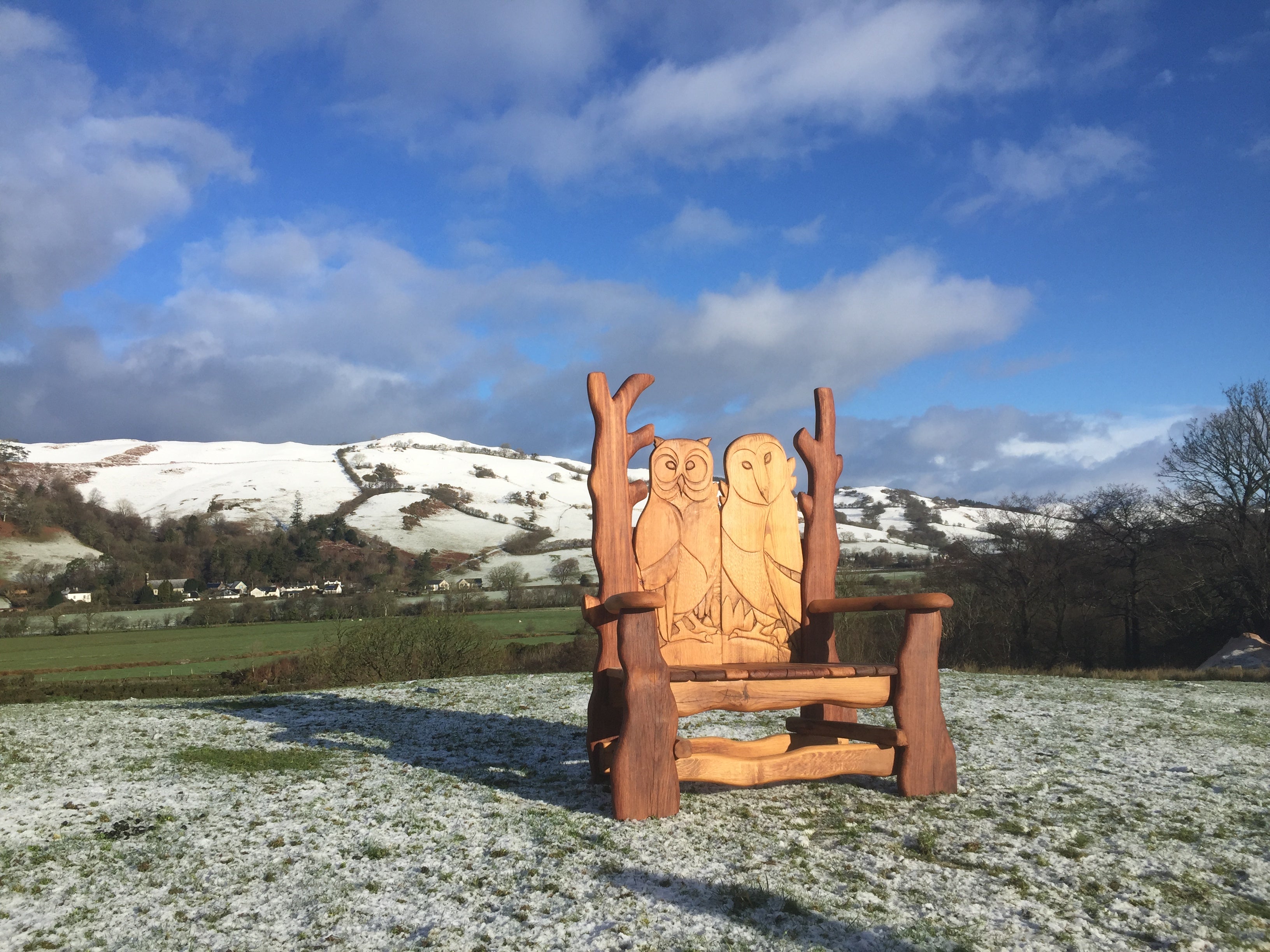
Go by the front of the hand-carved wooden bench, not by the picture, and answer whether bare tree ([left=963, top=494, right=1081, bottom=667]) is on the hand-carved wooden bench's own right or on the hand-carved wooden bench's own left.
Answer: on the hand-carved wooden bench's own left

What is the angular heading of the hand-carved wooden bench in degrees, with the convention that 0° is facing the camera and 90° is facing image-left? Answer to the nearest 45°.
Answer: approximately 315°

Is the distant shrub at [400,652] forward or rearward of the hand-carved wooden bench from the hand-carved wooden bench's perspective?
rearward

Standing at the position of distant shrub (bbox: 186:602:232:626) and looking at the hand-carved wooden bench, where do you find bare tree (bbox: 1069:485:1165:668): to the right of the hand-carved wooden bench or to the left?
left

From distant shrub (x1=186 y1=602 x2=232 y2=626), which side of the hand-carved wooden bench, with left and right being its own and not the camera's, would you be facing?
back
